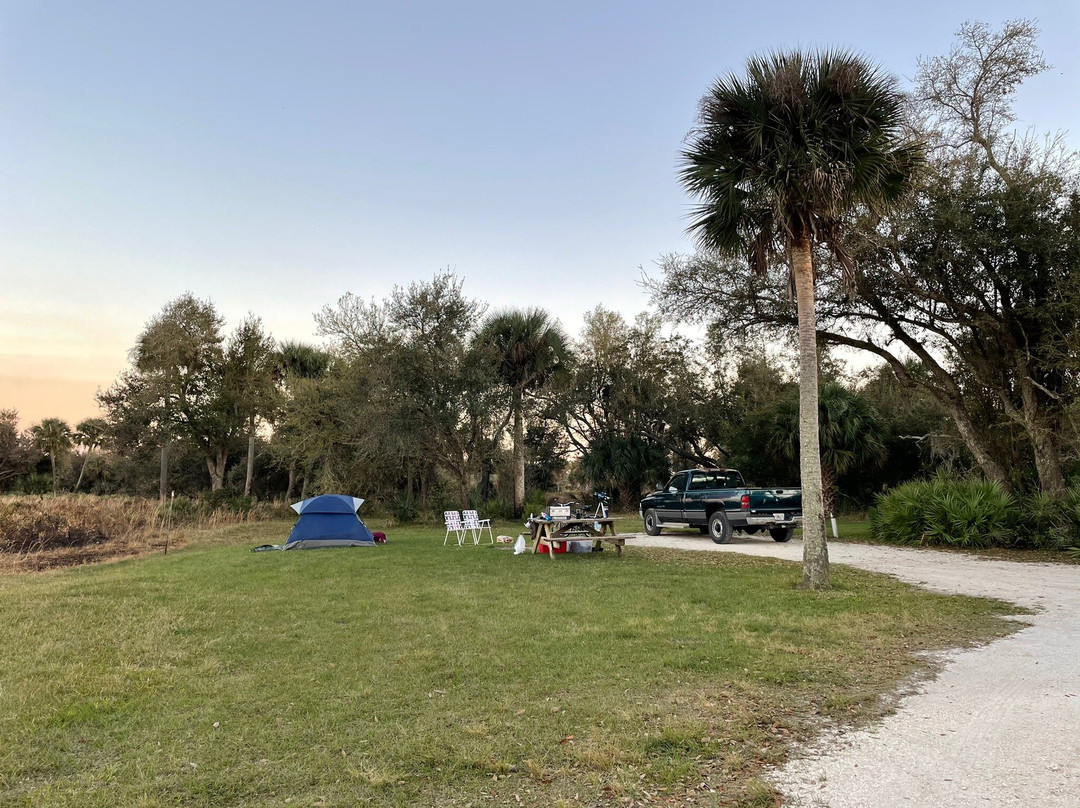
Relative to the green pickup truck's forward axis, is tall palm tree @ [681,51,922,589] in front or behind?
behind

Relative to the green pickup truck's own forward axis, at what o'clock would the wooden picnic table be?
The wooden picnic table is roughly at 9 o'clock from the green pickup truck.

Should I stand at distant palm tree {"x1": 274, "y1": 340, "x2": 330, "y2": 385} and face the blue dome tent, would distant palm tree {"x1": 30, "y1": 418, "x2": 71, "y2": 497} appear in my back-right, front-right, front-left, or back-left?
back-right

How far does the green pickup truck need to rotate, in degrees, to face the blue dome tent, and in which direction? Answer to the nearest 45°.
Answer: approximately 45° to its left

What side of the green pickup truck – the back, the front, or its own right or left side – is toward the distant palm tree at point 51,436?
front

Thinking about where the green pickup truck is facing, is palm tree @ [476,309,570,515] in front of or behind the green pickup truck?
in front

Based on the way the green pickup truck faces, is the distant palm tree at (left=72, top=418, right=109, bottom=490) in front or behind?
in front

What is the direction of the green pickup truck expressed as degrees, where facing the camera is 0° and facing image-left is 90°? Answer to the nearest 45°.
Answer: approximately 135°

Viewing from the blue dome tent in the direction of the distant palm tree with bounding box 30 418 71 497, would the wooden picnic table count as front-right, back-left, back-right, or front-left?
back-right

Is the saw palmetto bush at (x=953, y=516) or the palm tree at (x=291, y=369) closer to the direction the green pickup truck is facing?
the palm tree

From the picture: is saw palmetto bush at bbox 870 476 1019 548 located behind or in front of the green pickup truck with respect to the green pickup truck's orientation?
behind
